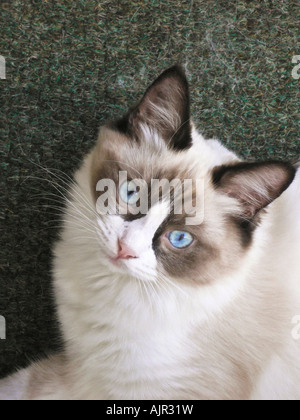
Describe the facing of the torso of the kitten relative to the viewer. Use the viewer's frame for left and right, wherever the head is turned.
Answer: facing the viewer and to the left of the viewer
